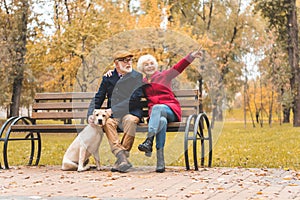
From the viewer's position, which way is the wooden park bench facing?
facing the viewer

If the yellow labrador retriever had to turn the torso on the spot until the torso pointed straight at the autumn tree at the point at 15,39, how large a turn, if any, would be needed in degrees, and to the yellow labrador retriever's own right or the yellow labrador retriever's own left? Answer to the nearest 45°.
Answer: approximately 135° to the yellow labrador retriever's own left

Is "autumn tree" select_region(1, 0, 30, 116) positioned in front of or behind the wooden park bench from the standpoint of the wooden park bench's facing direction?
behind

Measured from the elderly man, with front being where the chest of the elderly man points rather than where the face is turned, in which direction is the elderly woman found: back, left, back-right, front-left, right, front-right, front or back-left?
left

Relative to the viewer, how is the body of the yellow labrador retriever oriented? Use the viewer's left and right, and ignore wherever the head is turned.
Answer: facing the viewer and to the right of the viewer

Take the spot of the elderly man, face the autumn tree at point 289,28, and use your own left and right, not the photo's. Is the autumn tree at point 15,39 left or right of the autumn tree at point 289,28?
left

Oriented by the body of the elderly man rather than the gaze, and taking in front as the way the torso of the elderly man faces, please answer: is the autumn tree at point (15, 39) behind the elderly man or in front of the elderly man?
behind

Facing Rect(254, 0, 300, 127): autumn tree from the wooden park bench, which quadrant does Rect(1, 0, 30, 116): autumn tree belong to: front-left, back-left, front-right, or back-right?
front-left
